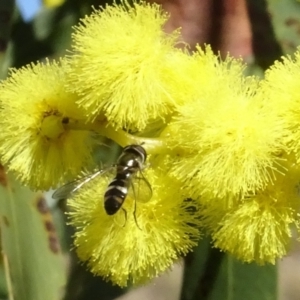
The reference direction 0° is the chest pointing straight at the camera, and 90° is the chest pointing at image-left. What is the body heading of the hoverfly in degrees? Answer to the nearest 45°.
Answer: approximately 225°
